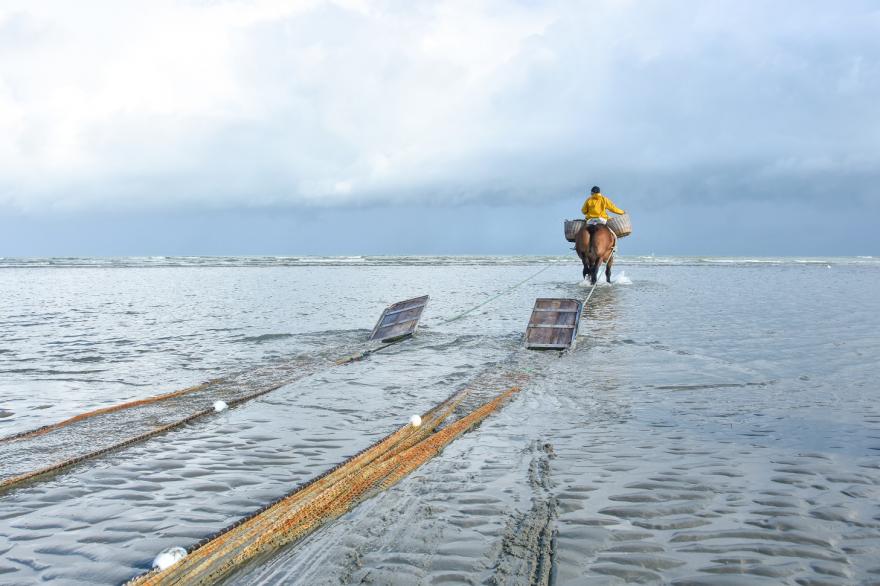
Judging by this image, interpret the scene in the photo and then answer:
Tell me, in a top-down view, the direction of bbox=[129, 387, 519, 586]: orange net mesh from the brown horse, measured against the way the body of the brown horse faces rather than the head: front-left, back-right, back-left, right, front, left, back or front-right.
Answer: back

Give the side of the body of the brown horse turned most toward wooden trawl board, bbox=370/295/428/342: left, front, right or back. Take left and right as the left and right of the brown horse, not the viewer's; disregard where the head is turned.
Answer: back

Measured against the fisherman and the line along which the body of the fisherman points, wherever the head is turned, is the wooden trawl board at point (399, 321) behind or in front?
behind

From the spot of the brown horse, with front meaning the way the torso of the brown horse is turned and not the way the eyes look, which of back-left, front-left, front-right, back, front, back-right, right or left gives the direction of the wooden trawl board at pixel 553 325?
back

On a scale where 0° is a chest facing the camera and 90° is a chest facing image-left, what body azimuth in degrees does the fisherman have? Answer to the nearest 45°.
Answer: approximately 180°

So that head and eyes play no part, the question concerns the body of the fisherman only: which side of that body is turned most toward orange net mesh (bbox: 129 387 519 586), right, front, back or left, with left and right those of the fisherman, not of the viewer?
back

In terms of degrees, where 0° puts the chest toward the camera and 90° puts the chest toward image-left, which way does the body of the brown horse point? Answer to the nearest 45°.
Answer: approximately 180°

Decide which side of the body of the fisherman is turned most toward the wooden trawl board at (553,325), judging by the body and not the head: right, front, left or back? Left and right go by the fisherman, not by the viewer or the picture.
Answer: back
